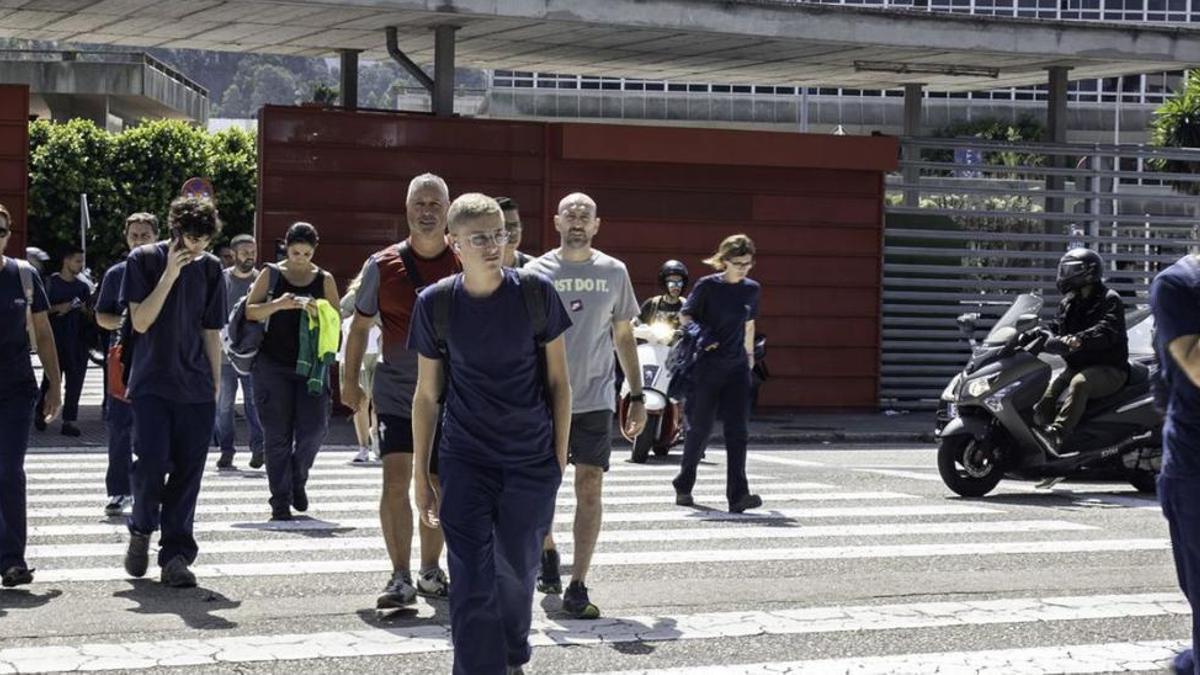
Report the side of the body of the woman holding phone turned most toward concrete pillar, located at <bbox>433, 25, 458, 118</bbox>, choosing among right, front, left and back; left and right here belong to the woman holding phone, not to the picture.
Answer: back

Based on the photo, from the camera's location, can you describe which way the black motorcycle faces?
facing the viewer and to the left of the viewer

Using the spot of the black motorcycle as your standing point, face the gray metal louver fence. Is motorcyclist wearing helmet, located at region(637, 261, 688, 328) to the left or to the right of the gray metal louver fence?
left

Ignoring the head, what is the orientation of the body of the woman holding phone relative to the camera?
toward the camera

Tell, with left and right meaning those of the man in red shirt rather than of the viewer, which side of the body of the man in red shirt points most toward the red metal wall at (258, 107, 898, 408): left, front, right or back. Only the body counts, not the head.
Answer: back

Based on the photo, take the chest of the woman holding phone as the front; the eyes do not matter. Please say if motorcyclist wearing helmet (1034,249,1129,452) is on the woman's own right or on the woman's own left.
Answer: on the woman's own left

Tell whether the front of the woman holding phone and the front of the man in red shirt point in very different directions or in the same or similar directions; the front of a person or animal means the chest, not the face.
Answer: same or similar directions

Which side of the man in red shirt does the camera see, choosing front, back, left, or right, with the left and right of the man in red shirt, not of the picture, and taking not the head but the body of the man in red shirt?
front

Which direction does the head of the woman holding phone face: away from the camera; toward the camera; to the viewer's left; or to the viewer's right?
toward the camera

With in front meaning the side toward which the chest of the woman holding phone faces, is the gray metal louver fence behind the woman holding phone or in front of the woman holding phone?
behind

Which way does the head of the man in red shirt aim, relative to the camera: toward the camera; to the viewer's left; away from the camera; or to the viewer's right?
toward the camera

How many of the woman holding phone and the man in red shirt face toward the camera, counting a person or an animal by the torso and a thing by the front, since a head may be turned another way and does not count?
2
